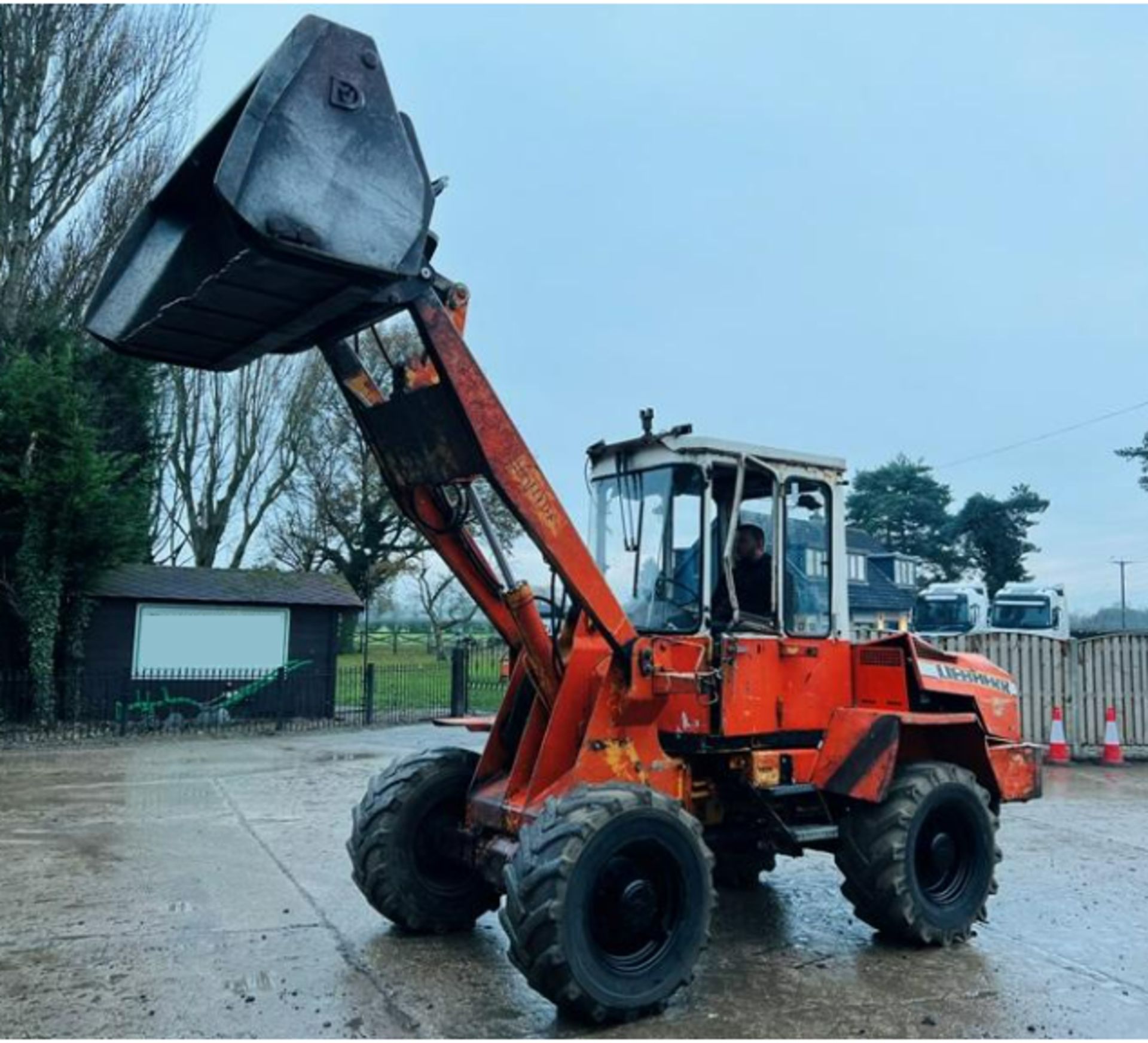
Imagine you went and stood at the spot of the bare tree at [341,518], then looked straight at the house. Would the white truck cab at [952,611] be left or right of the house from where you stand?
right

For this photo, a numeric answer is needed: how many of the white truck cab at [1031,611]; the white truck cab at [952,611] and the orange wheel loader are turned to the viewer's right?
0

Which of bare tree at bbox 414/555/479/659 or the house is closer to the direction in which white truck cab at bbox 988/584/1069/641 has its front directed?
the bare tree

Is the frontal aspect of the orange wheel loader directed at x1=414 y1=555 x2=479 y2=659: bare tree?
no

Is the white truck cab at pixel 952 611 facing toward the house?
no

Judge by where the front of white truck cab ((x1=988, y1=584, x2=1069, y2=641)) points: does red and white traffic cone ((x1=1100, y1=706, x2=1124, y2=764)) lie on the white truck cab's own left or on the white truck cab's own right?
on the white truck cab's own left

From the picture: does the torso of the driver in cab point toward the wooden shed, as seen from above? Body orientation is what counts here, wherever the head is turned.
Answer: no

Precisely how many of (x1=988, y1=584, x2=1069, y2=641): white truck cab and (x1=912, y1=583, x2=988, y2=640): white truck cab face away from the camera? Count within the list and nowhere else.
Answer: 0

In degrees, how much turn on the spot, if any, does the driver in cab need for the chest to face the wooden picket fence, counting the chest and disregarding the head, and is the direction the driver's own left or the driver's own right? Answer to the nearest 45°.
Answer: approximately 180°

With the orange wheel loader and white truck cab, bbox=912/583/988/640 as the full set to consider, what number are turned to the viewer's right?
0

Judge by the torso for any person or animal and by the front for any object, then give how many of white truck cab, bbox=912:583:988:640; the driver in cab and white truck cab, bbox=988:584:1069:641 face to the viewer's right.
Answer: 0

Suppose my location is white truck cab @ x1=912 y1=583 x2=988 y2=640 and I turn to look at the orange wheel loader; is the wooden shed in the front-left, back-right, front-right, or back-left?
front-right

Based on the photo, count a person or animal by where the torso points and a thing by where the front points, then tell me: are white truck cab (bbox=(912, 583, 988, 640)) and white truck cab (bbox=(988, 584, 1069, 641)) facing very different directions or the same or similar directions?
same or similar directions

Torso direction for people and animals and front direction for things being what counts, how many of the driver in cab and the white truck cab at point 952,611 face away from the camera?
0

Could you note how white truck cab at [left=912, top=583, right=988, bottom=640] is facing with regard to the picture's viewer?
facing the viewer and to the left of the viewer
